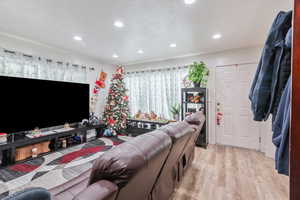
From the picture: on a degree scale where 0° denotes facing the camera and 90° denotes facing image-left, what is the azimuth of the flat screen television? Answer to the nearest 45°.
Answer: approximately 315°

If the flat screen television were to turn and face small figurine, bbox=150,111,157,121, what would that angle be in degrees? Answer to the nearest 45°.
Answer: approximately 45° to its left

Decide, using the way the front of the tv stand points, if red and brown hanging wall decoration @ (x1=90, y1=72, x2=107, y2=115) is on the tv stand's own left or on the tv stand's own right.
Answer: on the tv stand's own left

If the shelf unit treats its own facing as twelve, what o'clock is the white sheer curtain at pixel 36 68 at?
The white sheer curtain is roughly at 2 o'clock from the shelf unit.

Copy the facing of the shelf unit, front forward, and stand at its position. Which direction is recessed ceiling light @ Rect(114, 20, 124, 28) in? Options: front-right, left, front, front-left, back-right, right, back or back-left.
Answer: front-right

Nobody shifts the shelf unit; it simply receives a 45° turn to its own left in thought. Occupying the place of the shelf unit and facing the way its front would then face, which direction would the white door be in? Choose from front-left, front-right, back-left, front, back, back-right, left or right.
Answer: front-left

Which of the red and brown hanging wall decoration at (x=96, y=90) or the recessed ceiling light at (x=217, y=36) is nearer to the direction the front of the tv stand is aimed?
the recessed ceiling light

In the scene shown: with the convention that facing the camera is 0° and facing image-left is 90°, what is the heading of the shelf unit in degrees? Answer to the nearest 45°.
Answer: approximately 0°

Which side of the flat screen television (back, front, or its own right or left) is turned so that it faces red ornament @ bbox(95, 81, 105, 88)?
left

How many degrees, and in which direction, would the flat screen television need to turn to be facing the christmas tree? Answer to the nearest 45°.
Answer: approximately 45° to its left

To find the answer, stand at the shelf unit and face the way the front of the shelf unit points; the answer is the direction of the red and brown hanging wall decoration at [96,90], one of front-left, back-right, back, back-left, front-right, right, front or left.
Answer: right

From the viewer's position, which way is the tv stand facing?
facing the viewer and to the right of the viewer

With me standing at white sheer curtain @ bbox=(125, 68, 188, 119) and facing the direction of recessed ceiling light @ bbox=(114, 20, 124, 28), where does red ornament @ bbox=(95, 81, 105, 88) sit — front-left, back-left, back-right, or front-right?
front-right
